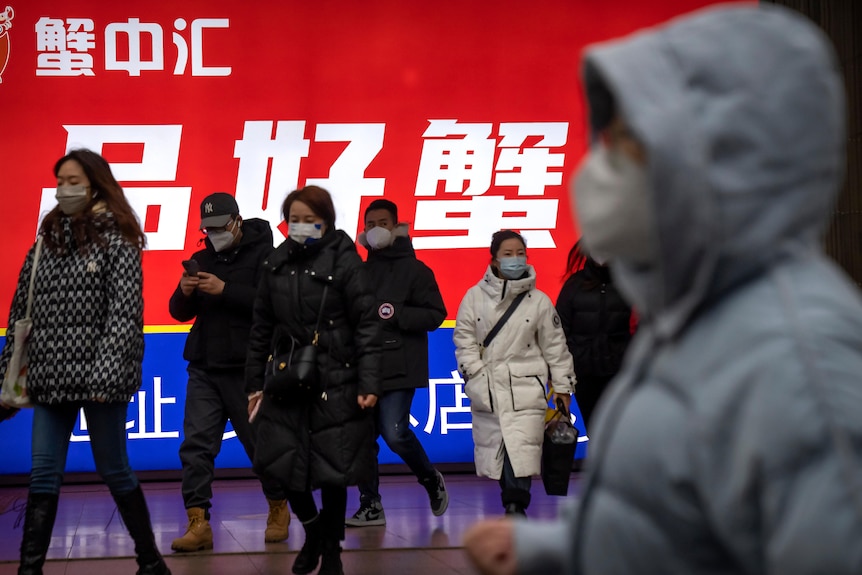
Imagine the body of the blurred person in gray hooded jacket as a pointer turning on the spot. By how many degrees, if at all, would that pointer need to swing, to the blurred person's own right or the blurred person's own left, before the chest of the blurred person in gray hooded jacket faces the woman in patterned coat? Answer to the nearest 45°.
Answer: approximately 45° to the blurred person's own right

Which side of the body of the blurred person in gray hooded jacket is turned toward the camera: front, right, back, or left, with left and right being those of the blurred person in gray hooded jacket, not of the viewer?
left

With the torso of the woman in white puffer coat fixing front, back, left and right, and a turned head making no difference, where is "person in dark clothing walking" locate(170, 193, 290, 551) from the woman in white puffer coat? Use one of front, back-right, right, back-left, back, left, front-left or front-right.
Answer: right

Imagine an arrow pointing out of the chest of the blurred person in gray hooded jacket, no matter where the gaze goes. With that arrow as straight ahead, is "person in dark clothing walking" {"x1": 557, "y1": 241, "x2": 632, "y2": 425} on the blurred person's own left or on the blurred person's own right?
on the blurred person's own right

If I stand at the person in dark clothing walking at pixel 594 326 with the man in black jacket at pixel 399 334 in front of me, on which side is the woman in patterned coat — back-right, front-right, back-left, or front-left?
front-left

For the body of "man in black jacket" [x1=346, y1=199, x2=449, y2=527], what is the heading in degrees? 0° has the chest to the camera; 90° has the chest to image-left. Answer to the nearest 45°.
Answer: approximately 45°

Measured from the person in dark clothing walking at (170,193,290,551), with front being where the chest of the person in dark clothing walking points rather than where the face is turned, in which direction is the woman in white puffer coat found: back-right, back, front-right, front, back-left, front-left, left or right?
back-left

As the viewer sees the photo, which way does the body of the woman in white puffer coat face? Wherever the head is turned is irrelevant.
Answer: toward the camera

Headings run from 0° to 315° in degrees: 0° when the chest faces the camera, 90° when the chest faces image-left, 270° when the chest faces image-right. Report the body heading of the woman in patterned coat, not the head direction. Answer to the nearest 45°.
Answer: approximately 45°

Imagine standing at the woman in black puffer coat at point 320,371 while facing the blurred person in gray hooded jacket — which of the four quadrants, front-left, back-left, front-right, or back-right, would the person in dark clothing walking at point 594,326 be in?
back-left

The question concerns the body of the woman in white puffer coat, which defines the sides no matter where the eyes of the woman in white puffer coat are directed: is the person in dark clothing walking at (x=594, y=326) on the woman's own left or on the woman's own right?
on the woman's own left

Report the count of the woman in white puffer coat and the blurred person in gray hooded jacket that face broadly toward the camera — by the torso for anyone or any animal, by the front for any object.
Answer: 1

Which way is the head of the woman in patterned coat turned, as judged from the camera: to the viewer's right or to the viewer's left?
to the viewer's left

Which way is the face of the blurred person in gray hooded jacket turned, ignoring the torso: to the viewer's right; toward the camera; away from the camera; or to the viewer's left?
to the viewer's left

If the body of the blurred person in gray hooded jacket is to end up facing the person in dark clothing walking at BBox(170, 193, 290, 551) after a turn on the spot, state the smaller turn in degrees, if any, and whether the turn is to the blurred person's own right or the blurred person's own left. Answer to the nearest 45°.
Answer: approximately 45° to the blurred person's own right
